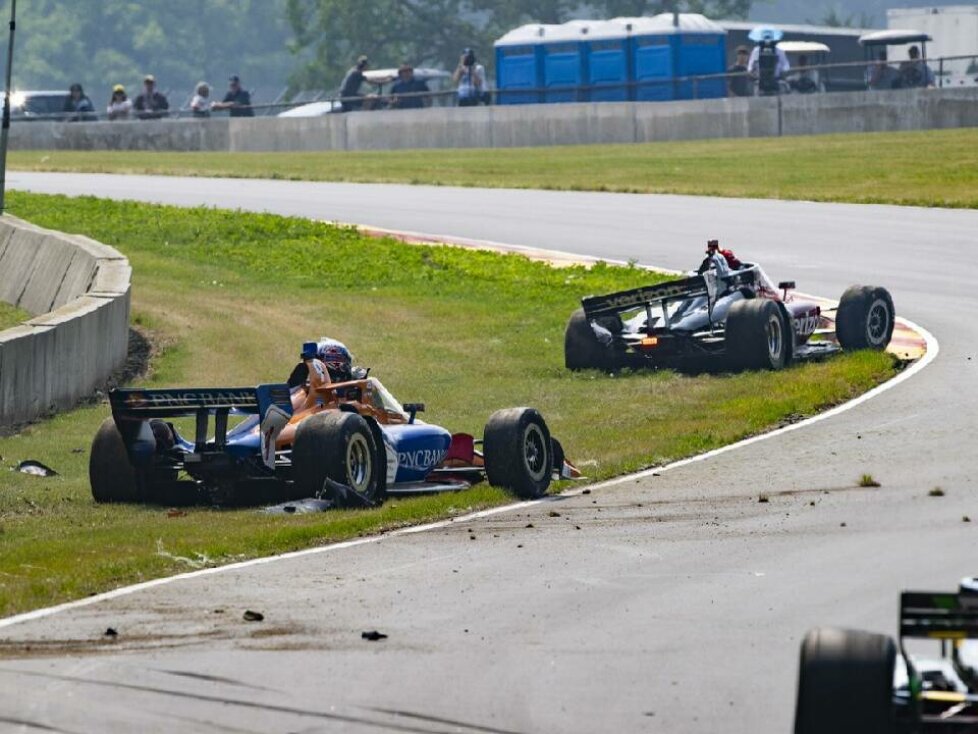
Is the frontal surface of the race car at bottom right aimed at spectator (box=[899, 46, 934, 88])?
yes

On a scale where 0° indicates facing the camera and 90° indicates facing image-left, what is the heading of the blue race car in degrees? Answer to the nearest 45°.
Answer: approximately 225°

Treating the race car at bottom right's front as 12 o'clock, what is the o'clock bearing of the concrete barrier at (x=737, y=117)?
The concrete barrier is roughly at 12 o'clock from the race car at bottom right.

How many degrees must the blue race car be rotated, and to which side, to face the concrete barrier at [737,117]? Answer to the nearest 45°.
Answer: approximately 45° to its left

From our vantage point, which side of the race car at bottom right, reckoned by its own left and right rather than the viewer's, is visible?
back

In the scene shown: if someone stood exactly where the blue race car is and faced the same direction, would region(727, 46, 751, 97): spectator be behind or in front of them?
in front

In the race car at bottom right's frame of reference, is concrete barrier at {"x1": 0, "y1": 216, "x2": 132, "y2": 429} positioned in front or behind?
in front

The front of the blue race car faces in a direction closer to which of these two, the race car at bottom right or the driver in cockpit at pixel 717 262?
the driver in cockpit

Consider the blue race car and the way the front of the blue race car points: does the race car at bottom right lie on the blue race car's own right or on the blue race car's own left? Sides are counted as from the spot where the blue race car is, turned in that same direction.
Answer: on the blue race car's own right

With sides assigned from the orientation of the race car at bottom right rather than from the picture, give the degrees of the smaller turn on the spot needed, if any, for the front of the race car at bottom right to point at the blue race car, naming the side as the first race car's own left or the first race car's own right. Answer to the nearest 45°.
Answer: approximately 45° to the first race car's own left
